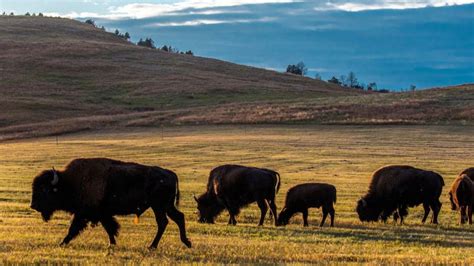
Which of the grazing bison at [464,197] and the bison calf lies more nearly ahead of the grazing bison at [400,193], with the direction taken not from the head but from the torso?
the bison calf

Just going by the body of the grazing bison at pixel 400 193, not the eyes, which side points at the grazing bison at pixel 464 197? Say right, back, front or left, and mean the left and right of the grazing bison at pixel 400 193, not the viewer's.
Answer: back

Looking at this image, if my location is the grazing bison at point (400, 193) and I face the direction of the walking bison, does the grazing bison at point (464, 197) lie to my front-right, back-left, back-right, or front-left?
back-left

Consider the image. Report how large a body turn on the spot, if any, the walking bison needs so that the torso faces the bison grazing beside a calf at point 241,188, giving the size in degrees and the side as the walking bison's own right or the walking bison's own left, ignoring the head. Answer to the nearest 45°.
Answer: approximately 135° to the walking bison's own right

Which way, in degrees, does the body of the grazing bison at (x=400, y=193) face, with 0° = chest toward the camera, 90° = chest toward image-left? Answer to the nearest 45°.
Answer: approximately 90°

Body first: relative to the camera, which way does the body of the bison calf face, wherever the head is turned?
to the viewer's left

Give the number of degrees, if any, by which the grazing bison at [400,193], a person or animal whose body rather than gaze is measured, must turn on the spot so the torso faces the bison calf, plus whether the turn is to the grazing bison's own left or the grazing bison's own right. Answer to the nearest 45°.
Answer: approximately 45° to the grazing bison's own left

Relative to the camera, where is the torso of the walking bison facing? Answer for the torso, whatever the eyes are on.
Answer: to the viewer's left
